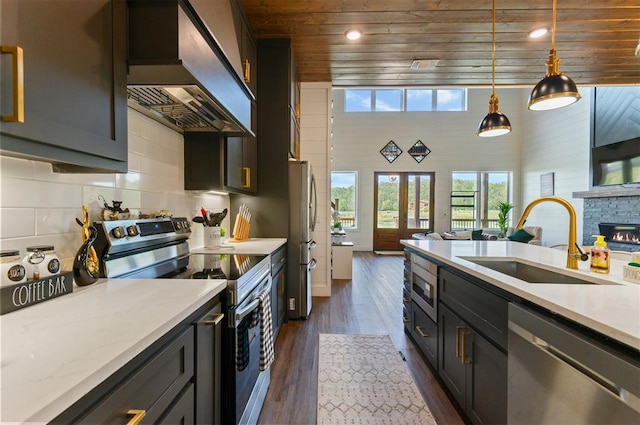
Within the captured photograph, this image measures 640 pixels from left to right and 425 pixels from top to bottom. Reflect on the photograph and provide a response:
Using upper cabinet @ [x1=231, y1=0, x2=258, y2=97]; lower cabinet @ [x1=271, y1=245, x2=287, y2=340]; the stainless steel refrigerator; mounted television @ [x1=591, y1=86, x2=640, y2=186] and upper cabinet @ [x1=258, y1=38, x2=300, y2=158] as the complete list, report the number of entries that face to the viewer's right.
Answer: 4

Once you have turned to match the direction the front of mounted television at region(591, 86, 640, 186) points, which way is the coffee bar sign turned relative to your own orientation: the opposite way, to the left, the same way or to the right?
the opposite way

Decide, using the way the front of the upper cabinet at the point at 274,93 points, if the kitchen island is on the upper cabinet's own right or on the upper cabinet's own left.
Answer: on the upper cabinet's own right

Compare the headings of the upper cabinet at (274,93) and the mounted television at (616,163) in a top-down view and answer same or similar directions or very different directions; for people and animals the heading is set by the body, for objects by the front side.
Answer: very different directions

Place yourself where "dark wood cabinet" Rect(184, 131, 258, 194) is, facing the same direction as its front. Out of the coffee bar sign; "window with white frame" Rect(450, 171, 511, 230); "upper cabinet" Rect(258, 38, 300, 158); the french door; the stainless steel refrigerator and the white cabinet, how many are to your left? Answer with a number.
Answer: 5

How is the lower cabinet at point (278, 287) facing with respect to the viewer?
to the viewer's right

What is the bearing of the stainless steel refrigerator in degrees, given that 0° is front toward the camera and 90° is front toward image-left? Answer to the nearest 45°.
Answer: approximately 270°

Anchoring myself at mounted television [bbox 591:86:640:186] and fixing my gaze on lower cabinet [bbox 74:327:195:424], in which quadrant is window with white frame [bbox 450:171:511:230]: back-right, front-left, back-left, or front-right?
back-right

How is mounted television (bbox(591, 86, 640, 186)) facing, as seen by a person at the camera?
facing the viewer and to the left of the viewer

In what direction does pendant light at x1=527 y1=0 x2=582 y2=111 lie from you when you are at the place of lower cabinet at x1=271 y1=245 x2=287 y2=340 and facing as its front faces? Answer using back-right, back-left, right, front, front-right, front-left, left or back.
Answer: front-right

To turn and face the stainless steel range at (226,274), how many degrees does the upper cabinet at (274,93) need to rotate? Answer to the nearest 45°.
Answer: approximately 90° to its right

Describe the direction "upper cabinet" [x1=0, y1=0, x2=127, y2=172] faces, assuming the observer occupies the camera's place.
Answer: facing the viewer and to the right of the viewer

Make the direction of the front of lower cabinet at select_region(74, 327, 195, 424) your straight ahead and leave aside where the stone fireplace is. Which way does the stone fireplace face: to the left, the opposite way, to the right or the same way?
the opposite way

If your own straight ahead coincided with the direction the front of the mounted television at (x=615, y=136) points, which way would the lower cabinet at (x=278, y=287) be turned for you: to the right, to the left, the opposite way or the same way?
the opposite way

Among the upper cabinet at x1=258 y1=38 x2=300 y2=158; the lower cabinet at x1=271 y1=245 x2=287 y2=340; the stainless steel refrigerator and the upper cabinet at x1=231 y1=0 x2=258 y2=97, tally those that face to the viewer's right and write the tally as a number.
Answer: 4

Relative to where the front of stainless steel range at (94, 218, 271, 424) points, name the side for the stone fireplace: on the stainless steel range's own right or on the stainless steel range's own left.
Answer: on the stainless steel range's own left
